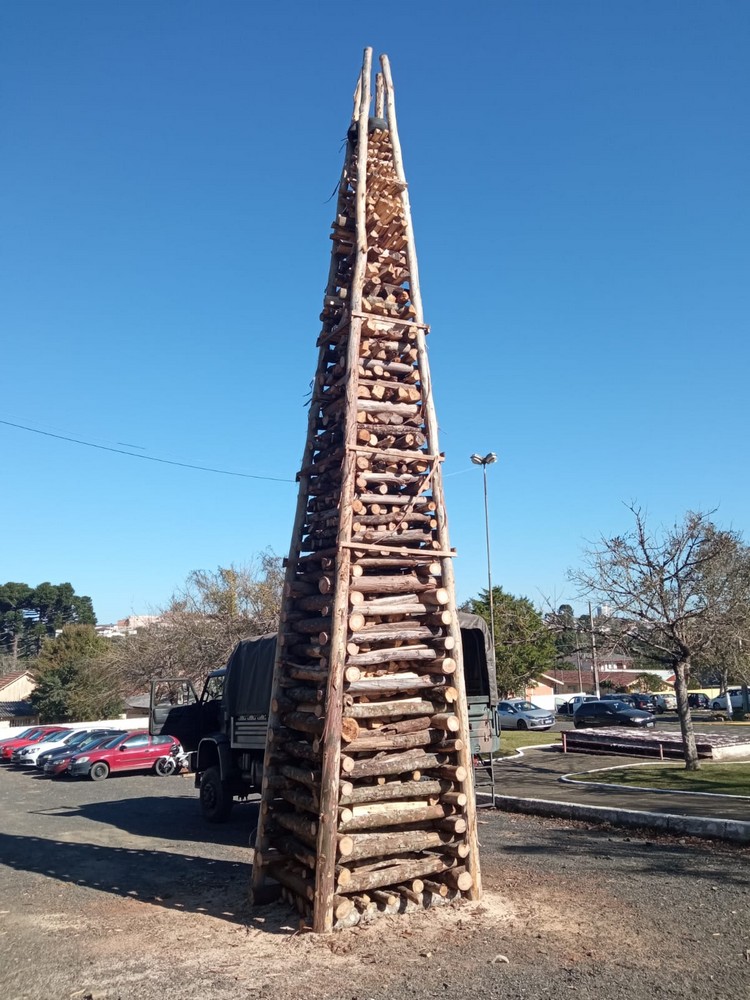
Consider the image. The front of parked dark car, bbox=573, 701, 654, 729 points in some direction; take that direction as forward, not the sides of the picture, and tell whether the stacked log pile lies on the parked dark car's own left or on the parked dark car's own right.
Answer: on the parked dark car's own right

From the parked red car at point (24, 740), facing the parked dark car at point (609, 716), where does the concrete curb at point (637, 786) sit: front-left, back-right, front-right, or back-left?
front-right

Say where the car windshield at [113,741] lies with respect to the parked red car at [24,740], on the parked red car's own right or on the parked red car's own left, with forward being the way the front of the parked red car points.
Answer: on the parked red car's own left

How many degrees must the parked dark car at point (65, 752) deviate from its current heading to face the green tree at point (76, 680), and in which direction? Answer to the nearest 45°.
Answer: approximately 135° to its right

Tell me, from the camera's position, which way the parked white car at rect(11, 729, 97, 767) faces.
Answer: facing the viewer and to the left of the viewer
